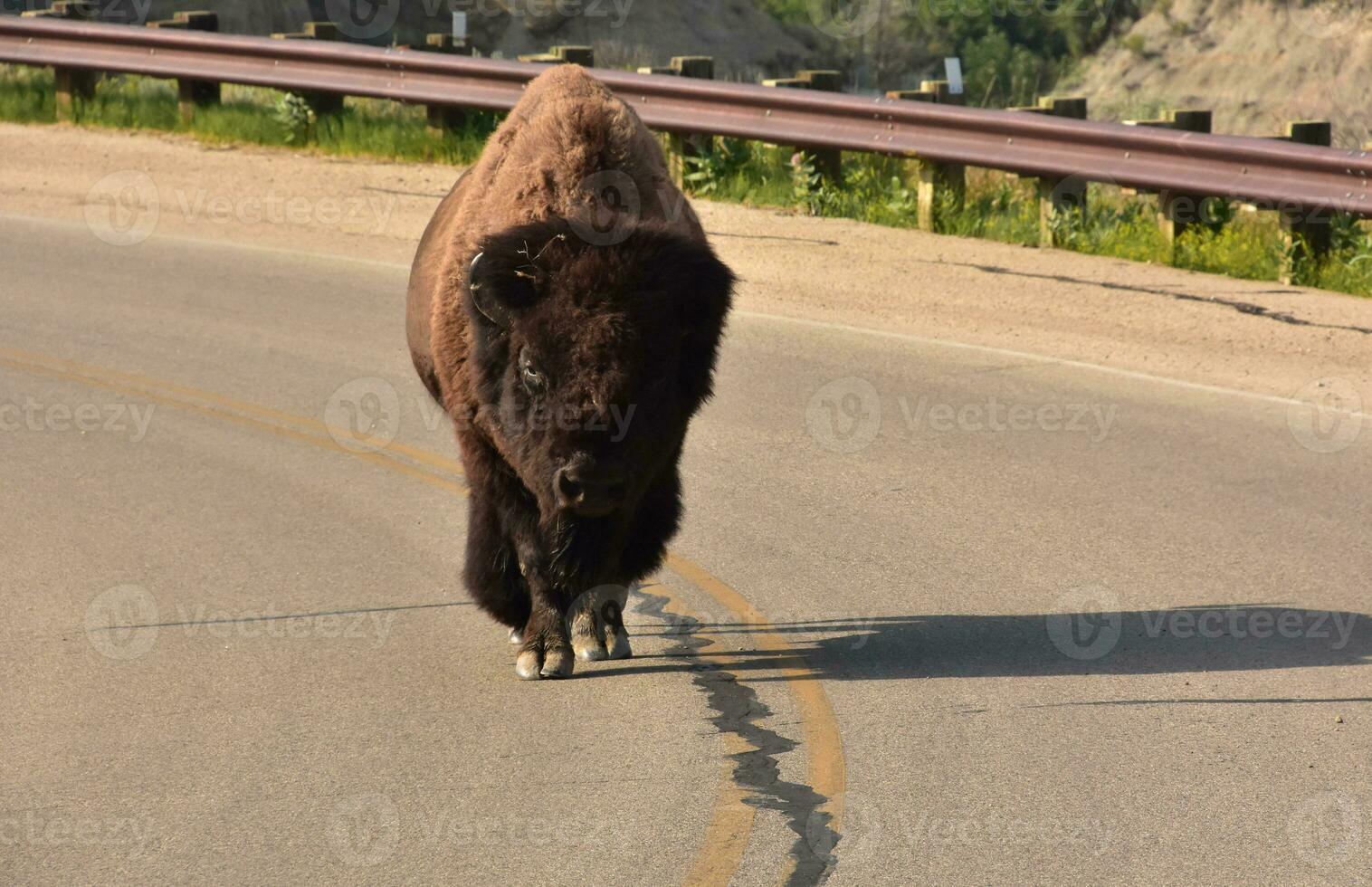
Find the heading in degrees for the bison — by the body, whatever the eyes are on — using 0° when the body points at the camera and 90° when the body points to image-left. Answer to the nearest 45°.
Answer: approximately 0°

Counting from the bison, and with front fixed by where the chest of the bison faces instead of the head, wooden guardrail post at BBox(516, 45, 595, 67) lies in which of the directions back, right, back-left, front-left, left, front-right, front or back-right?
back

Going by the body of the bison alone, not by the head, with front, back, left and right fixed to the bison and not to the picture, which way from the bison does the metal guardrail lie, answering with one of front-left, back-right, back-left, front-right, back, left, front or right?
back
